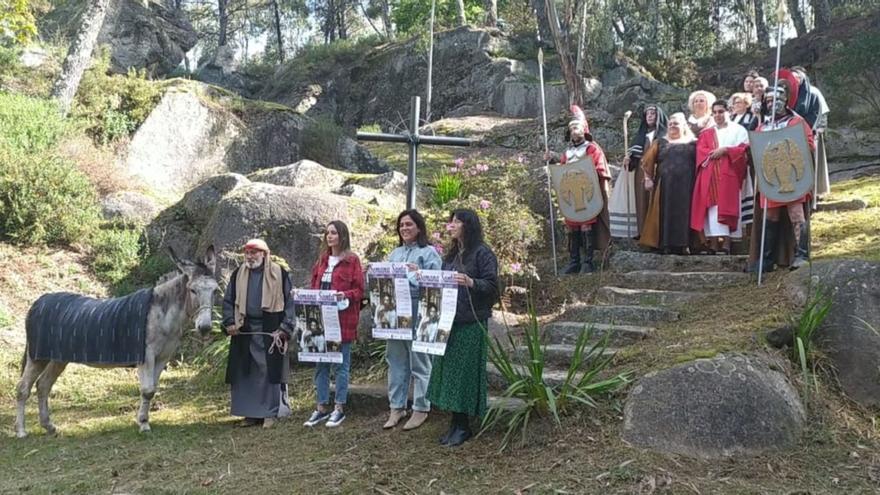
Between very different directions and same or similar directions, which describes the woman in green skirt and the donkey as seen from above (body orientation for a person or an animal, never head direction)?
very different directions

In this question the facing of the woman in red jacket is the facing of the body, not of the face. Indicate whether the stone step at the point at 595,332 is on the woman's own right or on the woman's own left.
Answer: on the woman's own left

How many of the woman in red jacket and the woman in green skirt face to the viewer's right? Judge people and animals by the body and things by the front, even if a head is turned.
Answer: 0

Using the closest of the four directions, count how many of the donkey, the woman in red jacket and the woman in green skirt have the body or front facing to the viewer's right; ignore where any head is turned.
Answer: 1

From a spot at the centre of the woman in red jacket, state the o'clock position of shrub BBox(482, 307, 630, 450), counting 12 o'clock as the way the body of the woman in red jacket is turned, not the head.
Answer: The shrub is roughly at 9 o'clock from the woman in red jacket.

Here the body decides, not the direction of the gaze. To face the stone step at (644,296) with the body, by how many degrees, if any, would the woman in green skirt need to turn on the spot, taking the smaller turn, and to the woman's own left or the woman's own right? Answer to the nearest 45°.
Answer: approximately 180°

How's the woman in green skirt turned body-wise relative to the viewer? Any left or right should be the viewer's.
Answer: facing the viewer and to the left of the viewer

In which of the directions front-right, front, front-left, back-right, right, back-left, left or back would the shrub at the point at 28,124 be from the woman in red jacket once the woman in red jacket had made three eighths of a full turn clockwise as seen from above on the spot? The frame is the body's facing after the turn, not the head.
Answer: front-left

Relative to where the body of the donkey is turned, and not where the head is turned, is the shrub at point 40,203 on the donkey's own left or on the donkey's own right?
on the donkey's own left

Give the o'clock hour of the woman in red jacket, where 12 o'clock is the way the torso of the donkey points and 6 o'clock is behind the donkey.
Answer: The woman in red jacket is roughly at 1 o'clock from the donkey.

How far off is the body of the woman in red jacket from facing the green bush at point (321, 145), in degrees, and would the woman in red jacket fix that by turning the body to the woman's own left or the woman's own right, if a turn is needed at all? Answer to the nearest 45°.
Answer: approximately 135° to the woman's own right

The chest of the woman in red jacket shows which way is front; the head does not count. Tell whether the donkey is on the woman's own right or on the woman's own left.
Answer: on the woman's own right

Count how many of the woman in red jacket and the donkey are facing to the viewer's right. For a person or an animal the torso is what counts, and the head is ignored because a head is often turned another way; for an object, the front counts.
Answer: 1

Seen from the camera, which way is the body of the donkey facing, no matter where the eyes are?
to the viewer's right

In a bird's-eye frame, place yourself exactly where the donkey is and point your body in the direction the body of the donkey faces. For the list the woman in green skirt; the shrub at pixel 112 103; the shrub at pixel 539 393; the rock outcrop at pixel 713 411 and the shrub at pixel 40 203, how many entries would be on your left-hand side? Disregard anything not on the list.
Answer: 2
